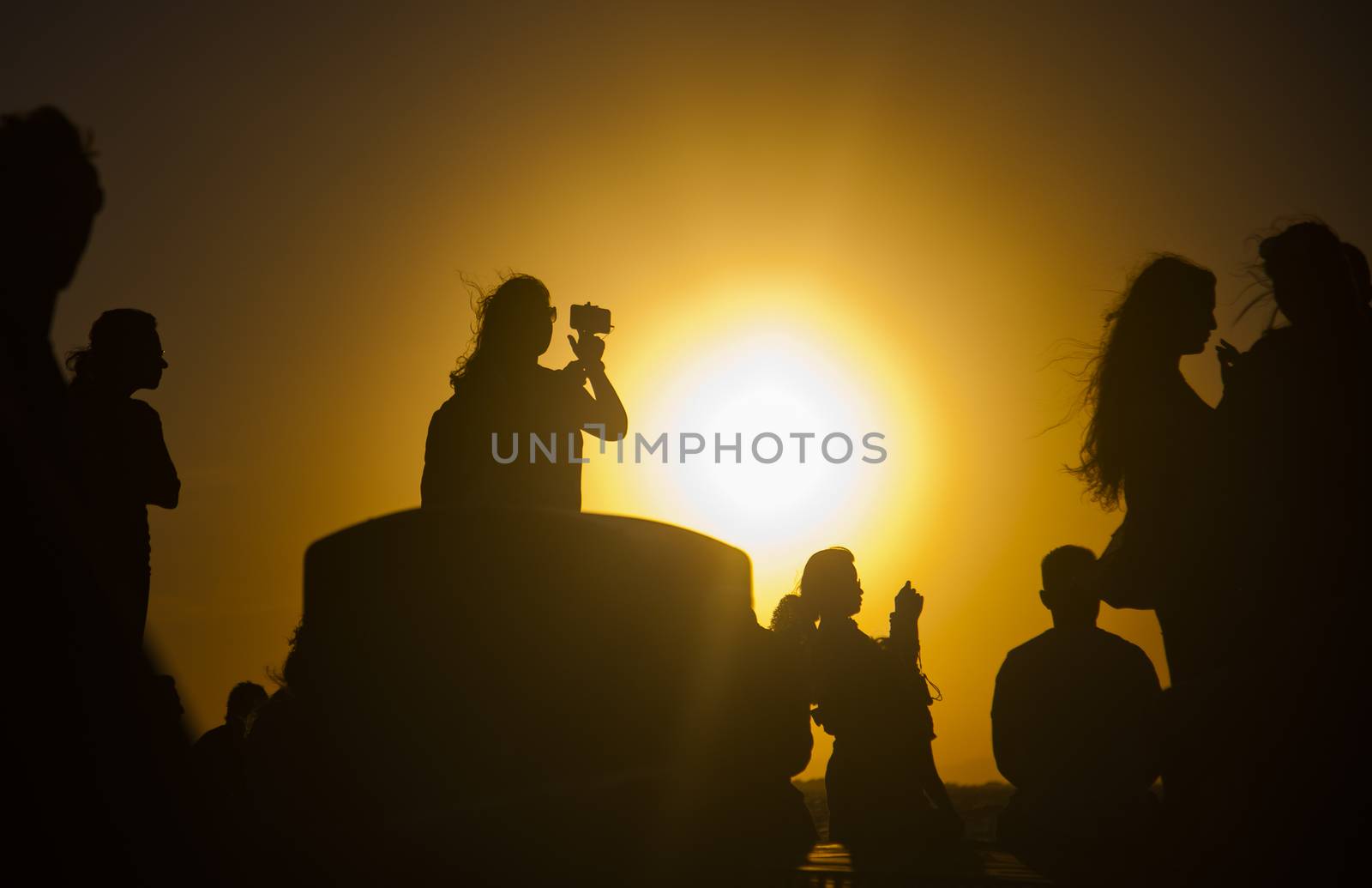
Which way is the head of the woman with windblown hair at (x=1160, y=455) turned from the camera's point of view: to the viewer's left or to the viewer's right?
to the viewer's right

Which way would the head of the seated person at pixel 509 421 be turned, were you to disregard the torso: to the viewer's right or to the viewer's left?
to the viewer's right

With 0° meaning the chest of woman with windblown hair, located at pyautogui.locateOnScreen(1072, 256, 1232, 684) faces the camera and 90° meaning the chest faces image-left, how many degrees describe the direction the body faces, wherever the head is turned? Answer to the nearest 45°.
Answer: approximately 270°

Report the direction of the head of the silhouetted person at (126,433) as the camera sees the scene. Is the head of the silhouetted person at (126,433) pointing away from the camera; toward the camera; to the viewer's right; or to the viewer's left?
to the viewer's right

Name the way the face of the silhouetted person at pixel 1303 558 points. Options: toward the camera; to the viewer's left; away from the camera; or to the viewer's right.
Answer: to the viewer's left

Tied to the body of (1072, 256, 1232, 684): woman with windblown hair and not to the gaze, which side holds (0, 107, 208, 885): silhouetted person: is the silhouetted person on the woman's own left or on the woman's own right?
on the woman's own right

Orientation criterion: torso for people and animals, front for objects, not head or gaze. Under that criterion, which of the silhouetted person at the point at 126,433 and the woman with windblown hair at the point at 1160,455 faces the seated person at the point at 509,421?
the silhouetted person

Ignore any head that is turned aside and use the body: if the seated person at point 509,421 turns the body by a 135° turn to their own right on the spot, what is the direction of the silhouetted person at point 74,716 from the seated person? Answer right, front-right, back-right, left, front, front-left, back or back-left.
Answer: front

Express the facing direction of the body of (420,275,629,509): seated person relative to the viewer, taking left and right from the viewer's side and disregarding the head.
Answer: facing away from the viewer and to the right of the viewer

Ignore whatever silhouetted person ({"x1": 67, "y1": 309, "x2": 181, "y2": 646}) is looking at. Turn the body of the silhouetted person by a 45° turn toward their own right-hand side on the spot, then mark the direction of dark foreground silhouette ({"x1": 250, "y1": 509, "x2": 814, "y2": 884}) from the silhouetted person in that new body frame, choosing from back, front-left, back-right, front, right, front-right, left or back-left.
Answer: front

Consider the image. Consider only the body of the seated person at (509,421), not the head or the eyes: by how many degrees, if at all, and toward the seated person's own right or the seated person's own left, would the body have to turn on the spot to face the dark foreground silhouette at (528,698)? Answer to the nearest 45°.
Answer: approximately 135° to the seated person's own right

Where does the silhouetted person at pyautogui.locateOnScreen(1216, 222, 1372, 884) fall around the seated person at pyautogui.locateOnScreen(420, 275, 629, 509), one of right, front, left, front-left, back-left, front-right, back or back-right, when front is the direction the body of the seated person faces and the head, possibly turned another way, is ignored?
right

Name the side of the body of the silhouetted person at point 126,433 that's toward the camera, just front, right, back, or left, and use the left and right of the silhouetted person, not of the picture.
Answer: right
